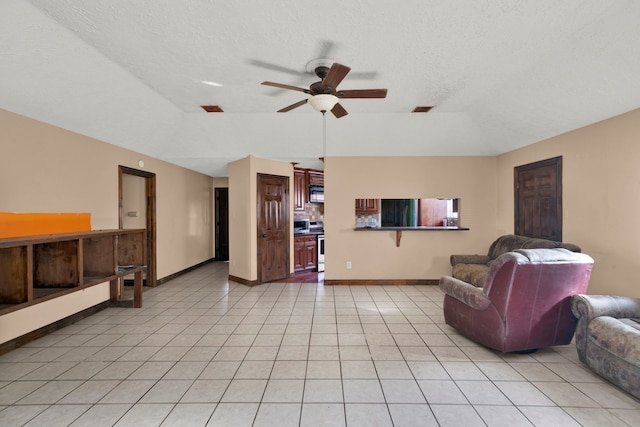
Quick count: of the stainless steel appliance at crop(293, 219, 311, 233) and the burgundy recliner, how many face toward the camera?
1

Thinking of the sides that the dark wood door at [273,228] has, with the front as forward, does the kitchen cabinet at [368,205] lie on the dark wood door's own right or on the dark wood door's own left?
on the dark wood door's own left

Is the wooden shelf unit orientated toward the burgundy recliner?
yes

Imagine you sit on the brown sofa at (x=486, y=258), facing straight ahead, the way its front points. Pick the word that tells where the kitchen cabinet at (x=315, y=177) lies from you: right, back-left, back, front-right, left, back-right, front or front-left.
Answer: front-right

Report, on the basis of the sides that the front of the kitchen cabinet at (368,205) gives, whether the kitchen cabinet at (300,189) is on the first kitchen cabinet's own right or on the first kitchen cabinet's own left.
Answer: on the first kitchen cabinet's own right

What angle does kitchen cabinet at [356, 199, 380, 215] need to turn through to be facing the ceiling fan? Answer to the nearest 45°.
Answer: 0° — it already faces it

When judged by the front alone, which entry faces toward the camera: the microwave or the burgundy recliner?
the microwave

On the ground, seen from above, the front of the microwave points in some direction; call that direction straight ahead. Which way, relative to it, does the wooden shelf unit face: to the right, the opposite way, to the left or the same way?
to the left

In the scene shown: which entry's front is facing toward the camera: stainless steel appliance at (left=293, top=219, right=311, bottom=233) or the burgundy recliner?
the stainless steel appliance

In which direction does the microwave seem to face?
toward the camera

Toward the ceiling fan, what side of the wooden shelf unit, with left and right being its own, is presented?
front

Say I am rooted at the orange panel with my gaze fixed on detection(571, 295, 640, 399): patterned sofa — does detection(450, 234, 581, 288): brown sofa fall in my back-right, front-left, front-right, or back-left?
front-left

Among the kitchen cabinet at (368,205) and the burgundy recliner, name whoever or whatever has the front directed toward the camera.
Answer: the kitchen cabinet

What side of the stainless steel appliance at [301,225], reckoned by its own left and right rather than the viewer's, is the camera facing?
front

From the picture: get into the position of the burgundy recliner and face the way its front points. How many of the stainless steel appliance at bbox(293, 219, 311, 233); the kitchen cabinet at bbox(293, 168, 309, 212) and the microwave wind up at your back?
0

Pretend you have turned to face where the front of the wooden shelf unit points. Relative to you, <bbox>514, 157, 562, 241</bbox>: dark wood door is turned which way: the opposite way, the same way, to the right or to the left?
the opposite way

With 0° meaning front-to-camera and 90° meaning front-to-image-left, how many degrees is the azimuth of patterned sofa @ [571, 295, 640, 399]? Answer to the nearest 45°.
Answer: approximately 45°

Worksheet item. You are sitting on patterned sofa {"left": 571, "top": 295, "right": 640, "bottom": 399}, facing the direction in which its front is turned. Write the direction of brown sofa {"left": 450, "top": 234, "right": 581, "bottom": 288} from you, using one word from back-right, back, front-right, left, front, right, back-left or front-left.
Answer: right
